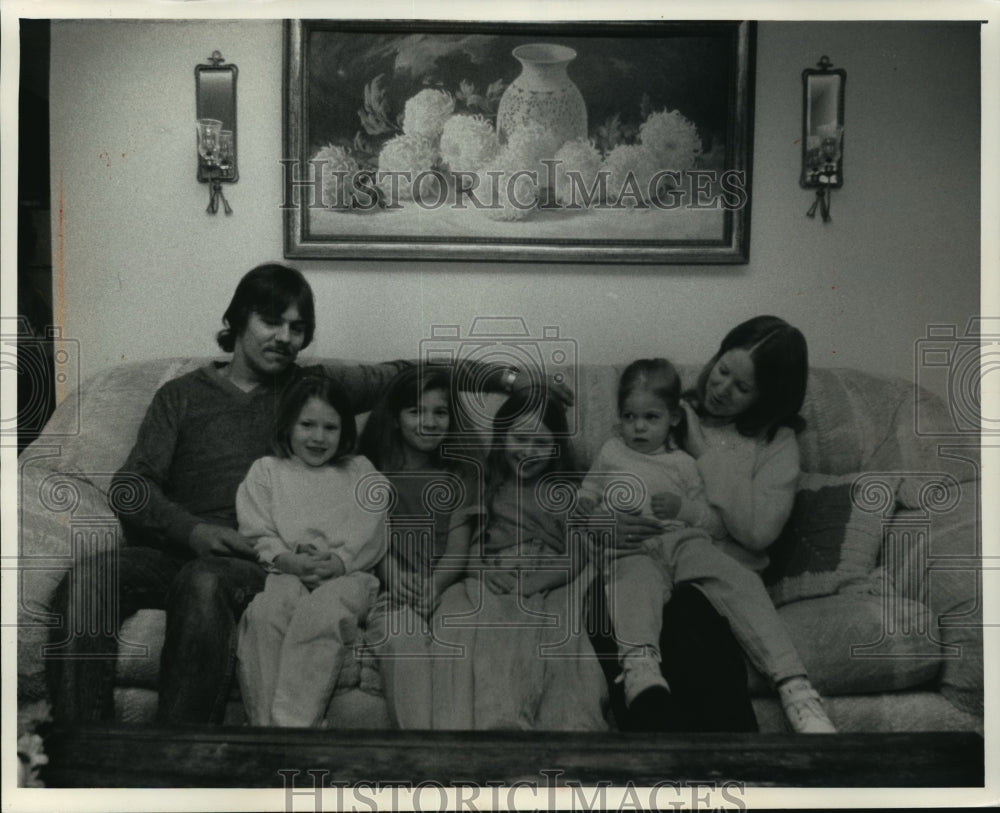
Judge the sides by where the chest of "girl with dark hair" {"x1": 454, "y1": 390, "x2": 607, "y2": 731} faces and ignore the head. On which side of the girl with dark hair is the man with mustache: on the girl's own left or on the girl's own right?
on the girl's own right

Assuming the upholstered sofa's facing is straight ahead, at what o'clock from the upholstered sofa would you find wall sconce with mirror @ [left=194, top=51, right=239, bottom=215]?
The wall sconce with mirror is roughly at 3 o'clock from the upholstered sofa.

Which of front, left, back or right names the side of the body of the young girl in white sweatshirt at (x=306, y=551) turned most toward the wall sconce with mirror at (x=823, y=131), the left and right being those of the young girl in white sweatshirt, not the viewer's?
left

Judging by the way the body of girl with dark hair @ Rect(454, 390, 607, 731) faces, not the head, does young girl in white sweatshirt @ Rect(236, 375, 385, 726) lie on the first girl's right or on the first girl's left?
on the first girl's right

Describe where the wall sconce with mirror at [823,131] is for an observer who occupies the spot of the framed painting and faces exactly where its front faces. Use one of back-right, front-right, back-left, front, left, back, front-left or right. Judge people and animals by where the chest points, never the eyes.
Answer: left

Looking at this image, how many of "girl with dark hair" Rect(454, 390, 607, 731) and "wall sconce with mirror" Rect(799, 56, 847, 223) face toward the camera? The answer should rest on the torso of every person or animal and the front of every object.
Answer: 2
